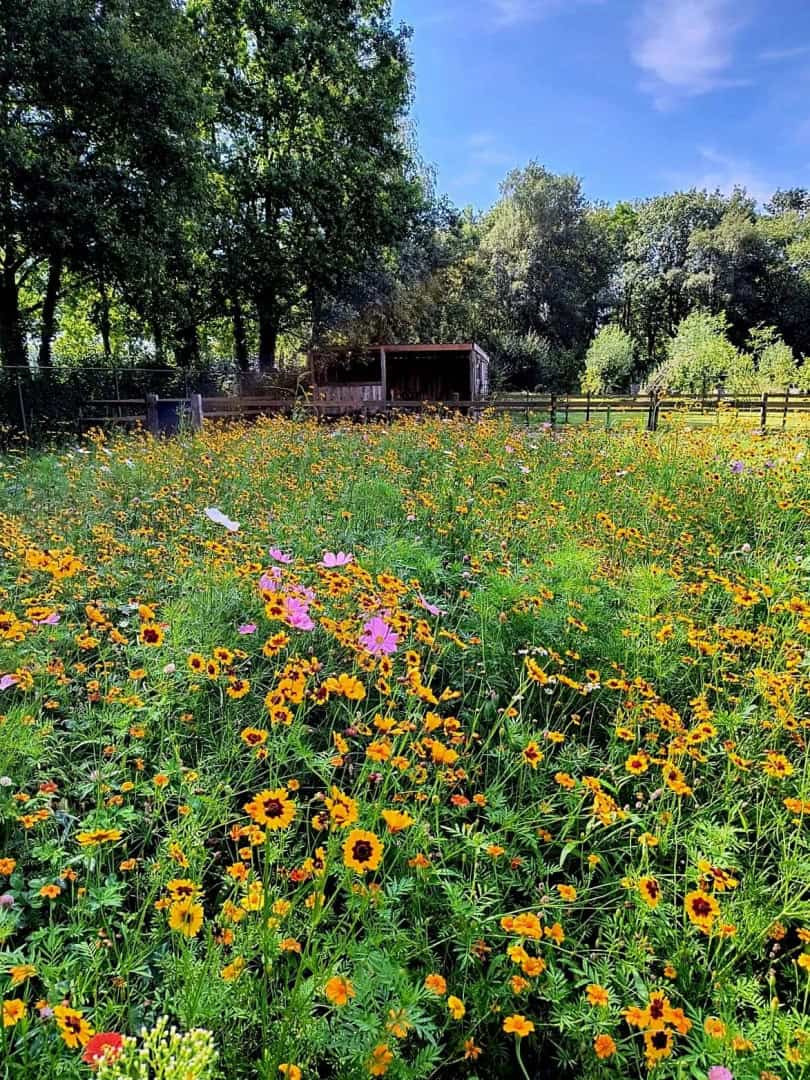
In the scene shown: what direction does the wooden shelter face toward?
toward the camera

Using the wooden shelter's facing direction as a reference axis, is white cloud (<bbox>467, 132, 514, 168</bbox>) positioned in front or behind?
behind

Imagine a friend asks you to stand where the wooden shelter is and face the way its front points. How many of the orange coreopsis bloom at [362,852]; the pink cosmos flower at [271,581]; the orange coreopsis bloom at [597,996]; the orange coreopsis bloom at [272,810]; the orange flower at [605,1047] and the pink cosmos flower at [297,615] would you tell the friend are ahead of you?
6

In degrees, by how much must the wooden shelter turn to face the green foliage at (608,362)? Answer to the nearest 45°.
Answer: approximately 135° to its left

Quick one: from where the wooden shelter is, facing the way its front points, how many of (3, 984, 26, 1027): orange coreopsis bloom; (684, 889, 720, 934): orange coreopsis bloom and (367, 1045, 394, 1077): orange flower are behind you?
0

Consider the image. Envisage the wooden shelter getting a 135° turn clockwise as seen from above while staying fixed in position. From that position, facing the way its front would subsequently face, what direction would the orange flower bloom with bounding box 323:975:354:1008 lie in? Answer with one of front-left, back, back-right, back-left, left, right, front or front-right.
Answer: back-left

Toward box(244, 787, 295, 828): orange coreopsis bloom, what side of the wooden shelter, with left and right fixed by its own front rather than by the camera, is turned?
front

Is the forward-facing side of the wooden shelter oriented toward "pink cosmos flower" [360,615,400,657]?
yes

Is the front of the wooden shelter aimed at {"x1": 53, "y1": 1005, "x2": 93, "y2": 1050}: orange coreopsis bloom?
yes

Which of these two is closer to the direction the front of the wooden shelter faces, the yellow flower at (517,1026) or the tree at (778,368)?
the yellow flower

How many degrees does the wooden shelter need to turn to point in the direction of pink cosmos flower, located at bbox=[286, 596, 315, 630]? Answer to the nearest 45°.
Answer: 0° — it already faces it

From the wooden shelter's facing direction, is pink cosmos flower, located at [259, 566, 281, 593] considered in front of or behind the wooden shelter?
in front

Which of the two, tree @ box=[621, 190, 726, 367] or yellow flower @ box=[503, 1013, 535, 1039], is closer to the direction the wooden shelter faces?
the yellow flower

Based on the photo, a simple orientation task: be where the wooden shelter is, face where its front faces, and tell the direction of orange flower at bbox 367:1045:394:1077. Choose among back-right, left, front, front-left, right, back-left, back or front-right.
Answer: front
